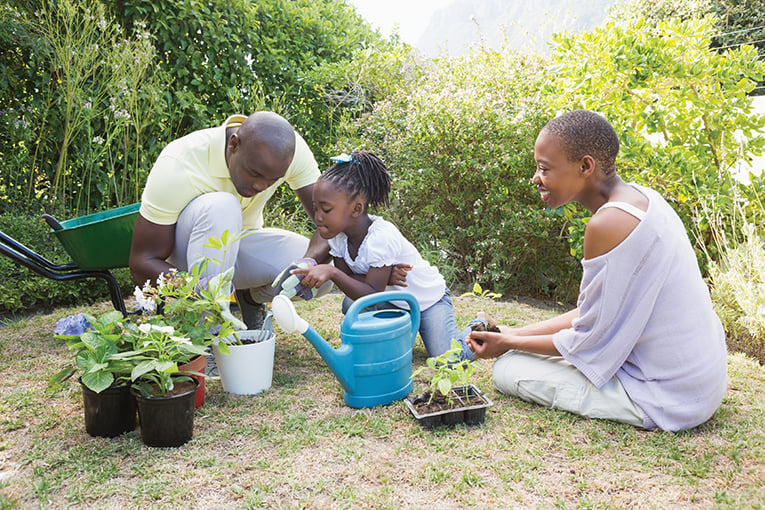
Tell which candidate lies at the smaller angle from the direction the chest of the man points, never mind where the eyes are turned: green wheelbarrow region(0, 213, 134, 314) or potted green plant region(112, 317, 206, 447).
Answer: the potted green plant

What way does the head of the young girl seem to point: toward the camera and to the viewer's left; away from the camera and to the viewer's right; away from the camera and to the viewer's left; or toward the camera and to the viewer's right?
toward the camera and to the viewer's left

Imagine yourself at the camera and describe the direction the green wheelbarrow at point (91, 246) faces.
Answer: facing to the right of the viewer

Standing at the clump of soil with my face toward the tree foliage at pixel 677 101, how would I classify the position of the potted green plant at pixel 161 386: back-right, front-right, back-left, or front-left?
back-left

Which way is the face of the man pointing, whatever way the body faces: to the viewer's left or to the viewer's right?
to the viewer's right

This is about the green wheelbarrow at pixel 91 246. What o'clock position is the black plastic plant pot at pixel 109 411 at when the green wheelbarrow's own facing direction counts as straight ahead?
The black plastic plant pot is roughly at 3 o'clock from the green wheelbarrow.

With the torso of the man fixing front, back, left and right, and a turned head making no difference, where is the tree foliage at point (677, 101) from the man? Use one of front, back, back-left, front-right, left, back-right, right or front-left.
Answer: front-left

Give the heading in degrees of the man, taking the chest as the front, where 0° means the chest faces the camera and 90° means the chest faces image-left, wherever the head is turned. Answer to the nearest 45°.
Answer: approximately 315°

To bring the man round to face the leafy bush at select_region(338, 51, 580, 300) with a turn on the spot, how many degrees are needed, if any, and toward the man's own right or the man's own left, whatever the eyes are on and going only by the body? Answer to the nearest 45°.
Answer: approximately 90° to the man's own left

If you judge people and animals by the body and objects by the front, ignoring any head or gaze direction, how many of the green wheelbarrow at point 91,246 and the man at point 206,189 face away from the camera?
0
